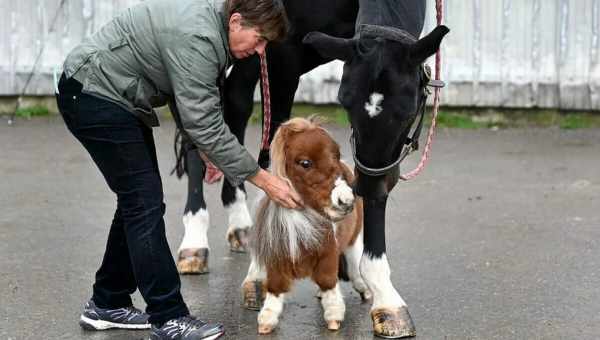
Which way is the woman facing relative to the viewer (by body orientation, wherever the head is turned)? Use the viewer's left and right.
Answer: facing to the right of the viewer

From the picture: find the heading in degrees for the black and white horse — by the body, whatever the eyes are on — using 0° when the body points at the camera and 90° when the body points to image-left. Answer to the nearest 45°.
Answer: approximately 315°

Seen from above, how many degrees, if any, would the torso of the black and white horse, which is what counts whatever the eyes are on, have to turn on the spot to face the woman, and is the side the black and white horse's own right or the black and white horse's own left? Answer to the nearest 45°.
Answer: approximately 135° to the black and white horse's own right

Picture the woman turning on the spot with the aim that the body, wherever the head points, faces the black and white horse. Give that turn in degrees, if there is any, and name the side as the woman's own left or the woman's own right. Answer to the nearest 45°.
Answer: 0° — they already face it

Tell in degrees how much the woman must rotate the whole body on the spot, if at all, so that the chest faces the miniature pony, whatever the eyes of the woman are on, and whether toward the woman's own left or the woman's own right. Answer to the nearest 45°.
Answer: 0° — they already face it
